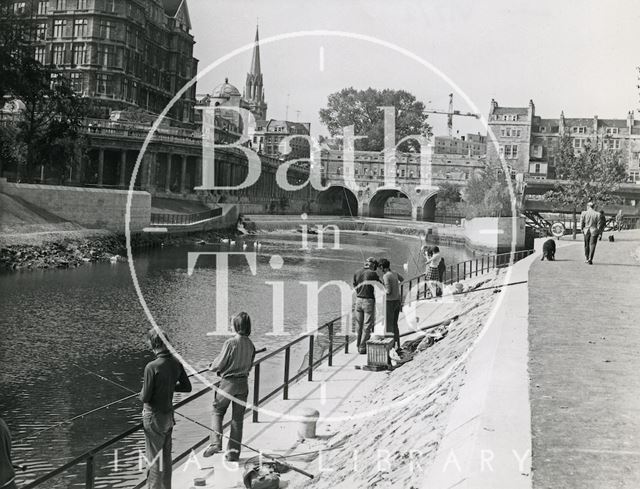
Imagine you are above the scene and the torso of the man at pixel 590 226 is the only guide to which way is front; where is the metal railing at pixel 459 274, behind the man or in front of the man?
in front

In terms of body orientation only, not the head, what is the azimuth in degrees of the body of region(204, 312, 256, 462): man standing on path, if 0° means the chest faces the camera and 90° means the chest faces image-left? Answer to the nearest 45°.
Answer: approximately 135°

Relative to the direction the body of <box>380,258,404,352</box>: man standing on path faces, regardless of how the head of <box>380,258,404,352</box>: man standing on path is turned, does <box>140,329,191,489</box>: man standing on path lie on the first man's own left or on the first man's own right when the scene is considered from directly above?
on the first man's own left

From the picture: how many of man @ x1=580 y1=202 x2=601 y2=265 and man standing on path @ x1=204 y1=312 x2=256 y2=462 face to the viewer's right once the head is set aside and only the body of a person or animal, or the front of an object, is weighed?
0

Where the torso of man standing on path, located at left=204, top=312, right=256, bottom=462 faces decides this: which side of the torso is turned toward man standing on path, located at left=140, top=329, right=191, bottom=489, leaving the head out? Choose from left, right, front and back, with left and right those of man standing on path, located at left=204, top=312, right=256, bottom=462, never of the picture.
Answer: left

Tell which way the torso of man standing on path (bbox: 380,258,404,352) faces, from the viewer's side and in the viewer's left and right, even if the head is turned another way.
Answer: facing away from the viewer and to the left of the viewer

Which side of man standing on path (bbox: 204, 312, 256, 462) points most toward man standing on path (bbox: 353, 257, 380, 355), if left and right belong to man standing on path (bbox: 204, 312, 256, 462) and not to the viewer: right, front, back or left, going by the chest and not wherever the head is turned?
right

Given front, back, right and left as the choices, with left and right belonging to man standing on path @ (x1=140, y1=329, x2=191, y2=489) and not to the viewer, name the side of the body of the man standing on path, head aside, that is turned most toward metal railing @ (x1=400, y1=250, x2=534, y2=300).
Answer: right

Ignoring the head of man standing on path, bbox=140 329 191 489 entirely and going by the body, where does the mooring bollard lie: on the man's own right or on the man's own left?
on the man's own right

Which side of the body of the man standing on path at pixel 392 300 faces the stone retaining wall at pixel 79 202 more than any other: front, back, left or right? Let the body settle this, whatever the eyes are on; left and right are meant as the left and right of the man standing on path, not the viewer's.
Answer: front
